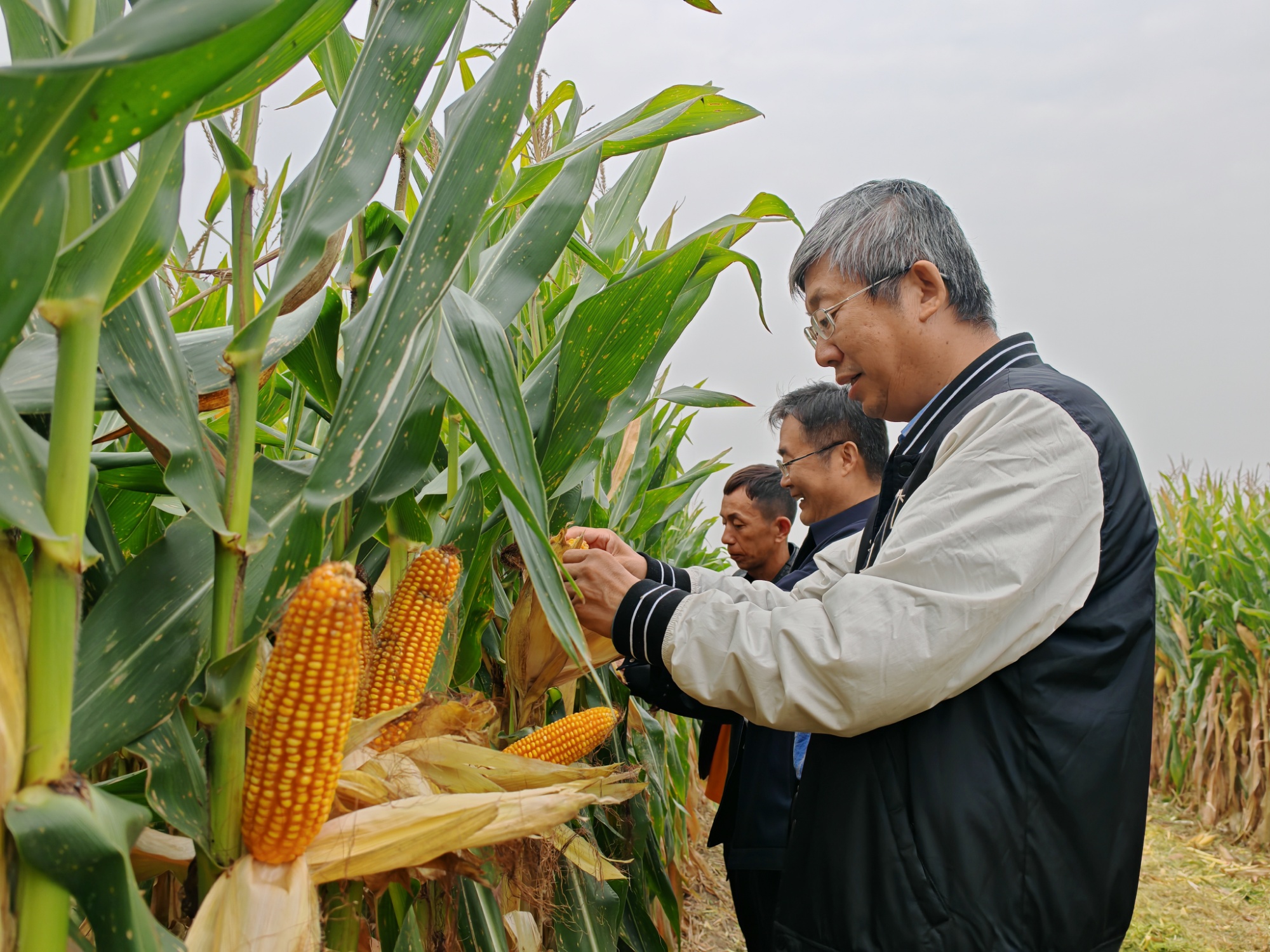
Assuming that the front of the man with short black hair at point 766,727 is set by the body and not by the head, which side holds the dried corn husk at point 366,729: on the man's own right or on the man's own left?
on the man's own left

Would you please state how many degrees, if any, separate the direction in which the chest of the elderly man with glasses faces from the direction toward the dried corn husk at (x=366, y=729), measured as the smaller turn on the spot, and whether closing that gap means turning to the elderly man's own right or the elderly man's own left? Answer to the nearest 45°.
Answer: approximately 45° to the elderly man's own left

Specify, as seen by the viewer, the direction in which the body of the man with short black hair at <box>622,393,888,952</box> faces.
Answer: to the viewer's left

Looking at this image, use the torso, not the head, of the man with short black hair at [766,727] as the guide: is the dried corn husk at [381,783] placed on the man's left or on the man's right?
on the man's left

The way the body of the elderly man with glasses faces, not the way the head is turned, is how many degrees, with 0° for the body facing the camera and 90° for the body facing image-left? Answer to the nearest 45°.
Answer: approximately 90°

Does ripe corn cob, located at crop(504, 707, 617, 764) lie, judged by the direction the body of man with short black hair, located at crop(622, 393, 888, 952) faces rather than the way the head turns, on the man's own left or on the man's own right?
on the man's own left

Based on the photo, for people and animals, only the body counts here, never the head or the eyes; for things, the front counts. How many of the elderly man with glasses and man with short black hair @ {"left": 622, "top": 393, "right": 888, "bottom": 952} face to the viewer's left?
2
